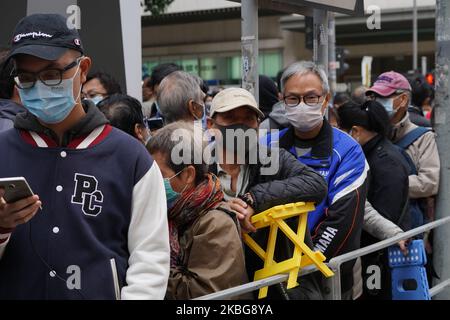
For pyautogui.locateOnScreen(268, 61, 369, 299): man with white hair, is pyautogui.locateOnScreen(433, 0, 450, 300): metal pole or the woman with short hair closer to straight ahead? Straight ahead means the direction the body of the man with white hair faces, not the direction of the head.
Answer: the woman with short hair

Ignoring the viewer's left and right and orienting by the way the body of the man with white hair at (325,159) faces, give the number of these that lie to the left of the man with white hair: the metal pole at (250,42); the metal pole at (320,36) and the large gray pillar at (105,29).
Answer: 0

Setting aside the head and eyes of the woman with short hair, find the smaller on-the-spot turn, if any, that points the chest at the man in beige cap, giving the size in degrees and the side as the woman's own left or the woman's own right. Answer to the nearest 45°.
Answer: approximately 135° to the woman's own right

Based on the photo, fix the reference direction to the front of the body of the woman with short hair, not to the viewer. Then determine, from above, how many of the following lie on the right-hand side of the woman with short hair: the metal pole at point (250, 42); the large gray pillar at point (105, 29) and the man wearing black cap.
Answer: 2

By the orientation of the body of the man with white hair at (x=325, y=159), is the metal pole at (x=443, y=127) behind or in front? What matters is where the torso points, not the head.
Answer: behind

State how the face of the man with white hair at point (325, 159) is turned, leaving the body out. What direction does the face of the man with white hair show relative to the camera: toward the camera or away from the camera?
toward the camera

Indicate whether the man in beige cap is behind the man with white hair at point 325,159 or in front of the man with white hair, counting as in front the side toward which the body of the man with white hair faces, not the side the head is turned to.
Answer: in front

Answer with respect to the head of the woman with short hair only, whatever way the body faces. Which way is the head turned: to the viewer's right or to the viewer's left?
to the viewer's left

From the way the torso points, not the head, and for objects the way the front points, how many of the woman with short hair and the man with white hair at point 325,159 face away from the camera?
0

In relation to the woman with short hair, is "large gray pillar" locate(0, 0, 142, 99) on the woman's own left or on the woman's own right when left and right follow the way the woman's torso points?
on the woman's own right

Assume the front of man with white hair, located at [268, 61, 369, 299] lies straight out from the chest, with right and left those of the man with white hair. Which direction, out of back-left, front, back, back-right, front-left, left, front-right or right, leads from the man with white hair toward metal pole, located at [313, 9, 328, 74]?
back-right

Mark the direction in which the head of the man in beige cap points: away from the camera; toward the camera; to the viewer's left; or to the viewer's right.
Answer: toward the camera

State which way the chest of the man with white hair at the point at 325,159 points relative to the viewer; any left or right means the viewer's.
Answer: facing the viewer and to the left of the viewer
